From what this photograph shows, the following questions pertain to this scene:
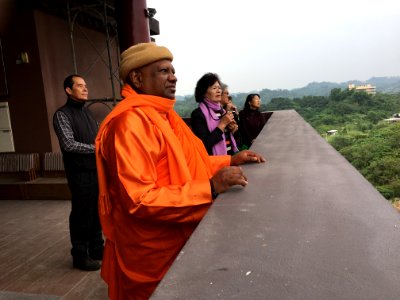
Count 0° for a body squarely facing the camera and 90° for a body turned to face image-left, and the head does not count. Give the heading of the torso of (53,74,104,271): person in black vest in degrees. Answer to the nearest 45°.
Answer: approximately 315°

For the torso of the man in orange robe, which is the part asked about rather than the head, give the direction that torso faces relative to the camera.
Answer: to the viewer's right

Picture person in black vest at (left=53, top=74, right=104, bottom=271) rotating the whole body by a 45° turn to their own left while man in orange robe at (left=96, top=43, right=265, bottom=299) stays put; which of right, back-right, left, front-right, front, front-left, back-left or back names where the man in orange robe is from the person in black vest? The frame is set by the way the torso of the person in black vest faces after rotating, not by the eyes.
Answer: right
